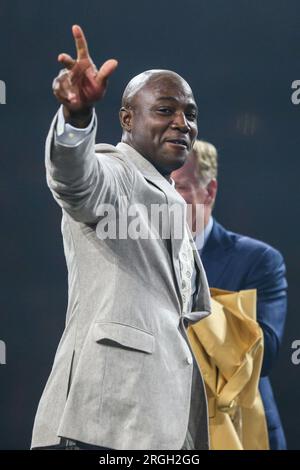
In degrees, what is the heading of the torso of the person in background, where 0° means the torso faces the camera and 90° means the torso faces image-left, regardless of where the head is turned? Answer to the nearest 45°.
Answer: approximately 45°

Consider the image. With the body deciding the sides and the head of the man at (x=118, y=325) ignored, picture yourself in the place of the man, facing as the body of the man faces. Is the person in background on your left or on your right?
on your left

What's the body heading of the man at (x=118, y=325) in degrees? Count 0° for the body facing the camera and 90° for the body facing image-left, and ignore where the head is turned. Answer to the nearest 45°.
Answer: approximately 315°
